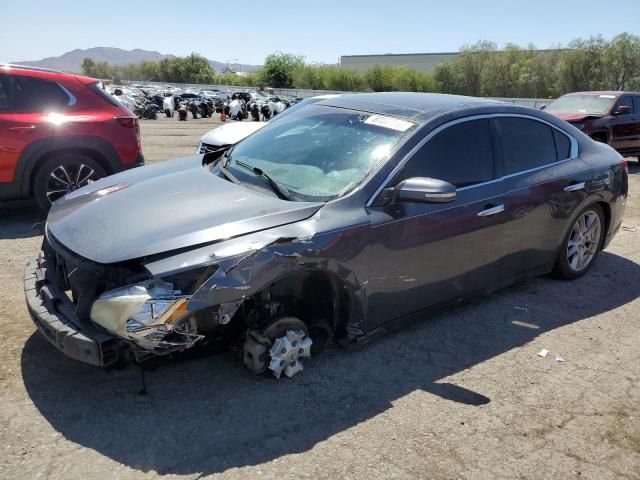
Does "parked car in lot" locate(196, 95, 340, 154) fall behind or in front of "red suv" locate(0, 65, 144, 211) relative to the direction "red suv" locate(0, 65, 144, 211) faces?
behind

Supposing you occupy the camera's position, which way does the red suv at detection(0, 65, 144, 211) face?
facing to the left of the viewer

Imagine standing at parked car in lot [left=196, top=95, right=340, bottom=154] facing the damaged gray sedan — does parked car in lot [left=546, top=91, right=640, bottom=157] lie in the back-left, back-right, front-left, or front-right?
back-left

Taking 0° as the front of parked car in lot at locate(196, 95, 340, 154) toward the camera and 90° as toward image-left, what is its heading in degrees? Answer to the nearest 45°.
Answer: approximately 45°

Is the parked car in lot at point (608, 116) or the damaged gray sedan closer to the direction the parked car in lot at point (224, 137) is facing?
the damaged gray sedan

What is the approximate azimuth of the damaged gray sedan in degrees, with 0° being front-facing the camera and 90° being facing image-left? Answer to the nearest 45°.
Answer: approximately 45°

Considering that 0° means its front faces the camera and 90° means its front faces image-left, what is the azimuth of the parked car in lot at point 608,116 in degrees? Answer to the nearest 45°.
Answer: approximately 45°

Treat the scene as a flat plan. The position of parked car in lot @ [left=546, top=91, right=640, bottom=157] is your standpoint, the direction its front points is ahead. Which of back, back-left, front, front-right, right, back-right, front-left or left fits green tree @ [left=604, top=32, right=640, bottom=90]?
back-right

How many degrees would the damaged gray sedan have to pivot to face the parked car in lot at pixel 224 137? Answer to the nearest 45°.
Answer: approximately 135° to its right

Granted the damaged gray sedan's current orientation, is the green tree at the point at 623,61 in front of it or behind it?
behind

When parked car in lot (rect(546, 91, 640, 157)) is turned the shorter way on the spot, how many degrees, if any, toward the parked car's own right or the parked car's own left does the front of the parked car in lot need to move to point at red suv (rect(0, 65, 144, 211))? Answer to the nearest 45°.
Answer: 0° — it already faces it

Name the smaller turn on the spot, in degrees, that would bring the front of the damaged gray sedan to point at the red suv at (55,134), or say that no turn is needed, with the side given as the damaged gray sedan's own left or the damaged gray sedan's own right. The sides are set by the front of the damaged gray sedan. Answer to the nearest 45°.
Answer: approximately 90° to the damaged gray sedan's own right
